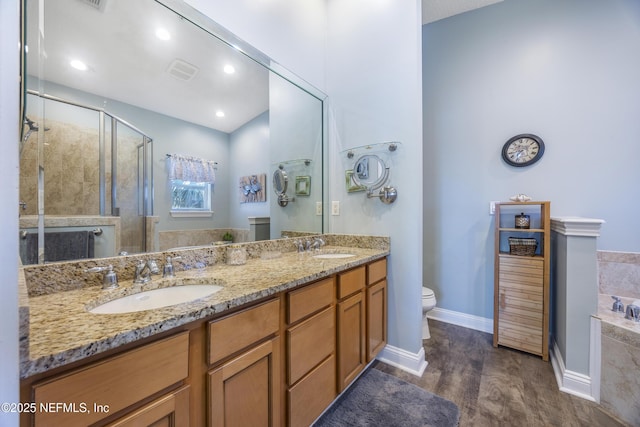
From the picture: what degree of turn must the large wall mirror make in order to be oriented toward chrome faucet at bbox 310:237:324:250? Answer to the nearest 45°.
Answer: approximately 45° to its left

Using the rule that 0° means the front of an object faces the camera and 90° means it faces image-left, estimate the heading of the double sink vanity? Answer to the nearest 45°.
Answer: approximately 315°

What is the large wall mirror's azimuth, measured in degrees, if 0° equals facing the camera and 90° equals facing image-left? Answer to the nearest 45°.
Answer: approximately 315°

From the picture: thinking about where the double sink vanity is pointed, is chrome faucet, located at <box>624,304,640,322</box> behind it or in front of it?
in front

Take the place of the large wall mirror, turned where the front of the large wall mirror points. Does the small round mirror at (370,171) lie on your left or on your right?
on your left

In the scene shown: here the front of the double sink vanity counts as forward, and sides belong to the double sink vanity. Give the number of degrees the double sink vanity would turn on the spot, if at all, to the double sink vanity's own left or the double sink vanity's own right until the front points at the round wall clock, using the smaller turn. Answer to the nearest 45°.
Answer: approximately 45° to the double sink vanity's own left

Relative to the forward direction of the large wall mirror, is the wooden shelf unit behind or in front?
in front

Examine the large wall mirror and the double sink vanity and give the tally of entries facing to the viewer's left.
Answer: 0
